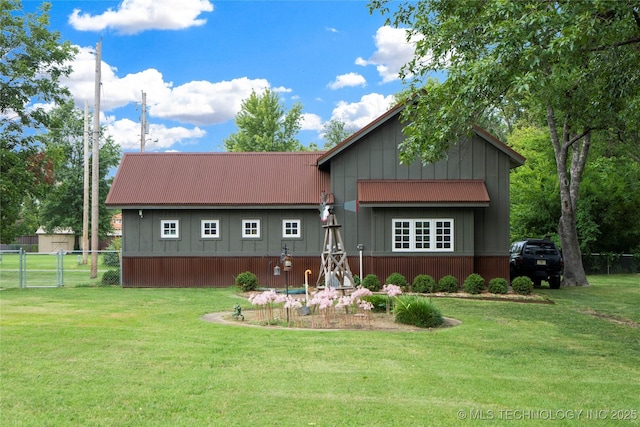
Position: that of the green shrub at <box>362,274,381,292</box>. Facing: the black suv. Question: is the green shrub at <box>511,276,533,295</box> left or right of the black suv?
right

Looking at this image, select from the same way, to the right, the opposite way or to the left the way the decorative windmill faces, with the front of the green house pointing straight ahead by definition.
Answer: to the right

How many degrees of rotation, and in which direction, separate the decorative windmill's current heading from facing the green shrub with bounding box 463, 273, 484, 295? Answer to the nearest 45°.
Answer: approximately 135° to its right

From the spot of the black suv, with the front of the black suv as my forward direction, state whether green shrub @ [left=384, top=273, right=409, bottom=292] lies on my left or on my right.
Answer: on my left

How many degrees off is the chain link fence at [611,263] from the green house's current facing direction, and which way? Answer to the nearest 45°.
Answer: approximately 135° to its left

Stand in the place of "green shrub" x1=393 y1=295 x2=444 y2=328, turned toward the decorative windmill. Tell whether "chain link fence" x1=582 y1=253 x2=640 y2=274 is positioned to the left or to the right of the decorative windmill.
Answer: right

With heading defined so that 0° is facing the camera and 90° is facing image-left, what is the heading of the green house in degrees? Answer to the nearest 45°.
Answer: approximately 0°

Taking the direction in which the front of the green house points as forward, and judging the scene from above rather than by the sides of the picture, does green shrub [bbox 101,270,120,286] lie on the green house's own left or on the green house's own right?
on the green house's own right

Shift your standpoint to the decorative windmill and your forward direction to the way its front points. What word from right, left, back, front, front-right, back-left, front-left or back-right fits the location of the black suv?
back-right

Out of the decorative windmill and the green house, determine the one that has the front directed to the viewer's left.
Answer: the decorative windmill

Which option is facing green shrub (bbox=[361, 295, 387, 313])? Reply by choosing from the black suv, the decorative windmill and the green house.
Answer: the green house
